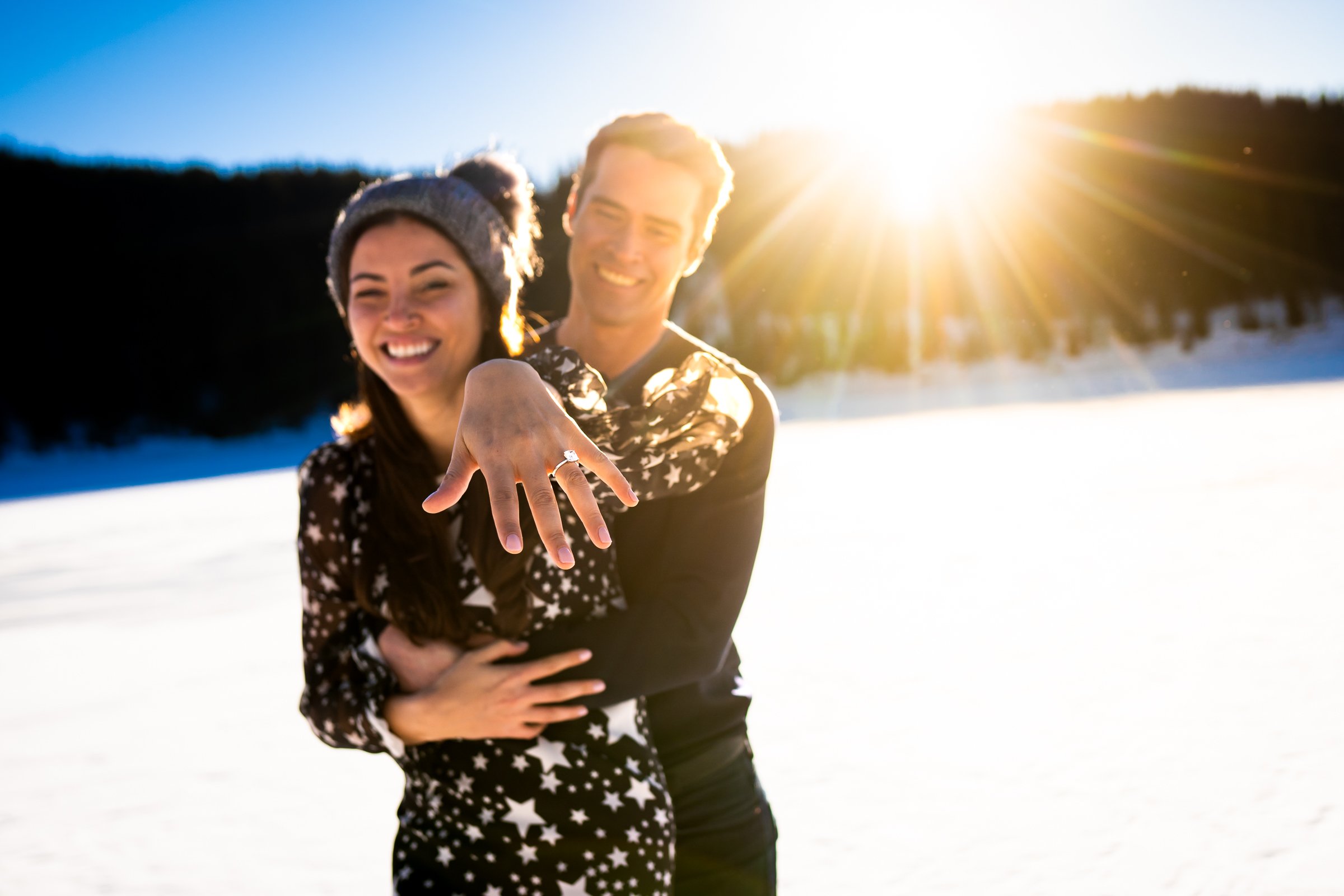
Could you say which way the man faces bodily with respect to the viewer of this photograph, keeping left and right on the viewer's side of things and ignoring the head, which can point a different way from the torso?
facing the viewer and to the left of the viewer

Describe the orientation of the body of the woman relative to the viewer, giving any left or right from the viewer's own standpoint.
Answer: facing the viewer
